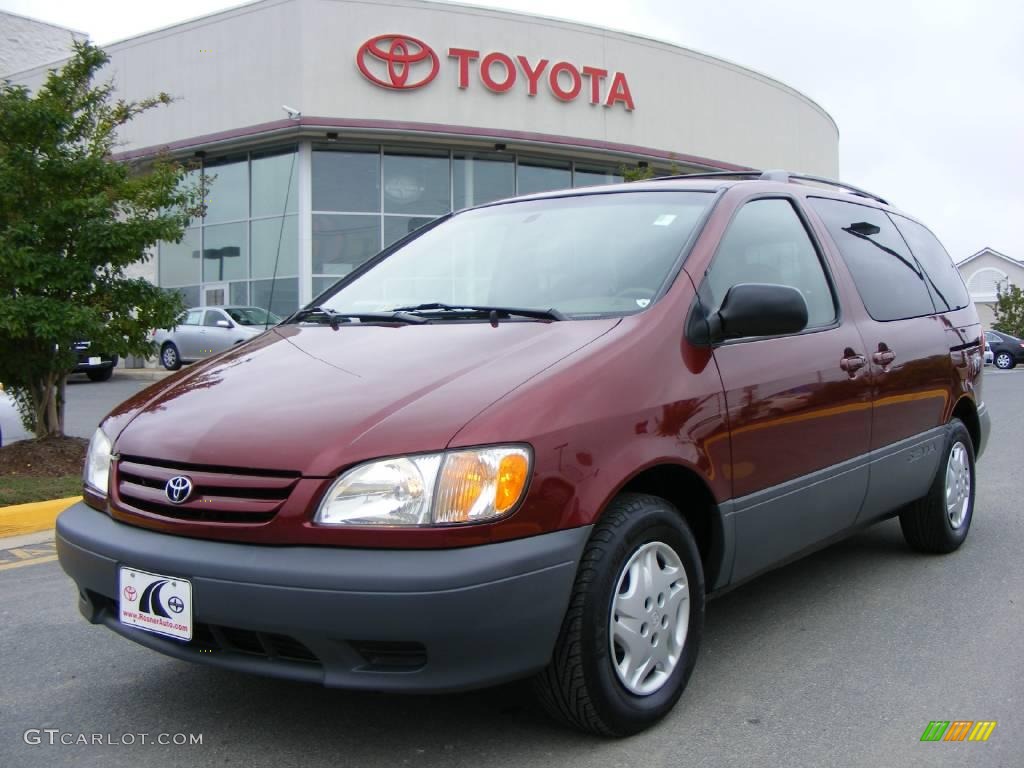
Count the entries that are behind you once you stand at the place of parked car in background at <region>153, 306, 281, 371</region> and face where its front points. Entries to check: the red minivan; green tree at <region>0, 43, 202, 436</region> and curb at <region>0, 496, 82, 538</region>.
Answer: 0

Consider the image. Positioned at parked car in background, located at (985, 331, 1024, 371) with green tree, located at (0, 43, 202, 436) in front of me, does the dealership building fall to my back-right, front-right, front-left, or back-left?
front-right

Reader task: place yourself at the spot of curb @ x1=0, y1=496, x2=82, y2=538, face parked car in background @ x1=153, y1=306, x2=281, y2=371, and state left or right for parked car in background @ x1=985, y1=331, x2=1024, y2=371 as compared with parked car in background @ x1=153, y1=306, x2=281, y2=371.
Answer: right

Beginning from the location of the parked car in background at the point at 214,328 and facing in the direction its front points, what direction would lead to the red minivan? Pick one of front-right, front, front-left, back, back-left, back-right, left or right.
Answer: front-right

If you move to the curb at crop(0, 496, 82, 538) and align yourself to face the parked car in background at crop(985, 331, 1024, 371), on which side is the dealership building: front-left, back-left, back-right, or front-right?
front-left

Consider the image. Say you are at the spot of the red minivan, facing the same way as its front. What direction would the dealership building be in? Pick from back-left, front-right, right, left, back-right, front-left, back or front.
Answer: back-right

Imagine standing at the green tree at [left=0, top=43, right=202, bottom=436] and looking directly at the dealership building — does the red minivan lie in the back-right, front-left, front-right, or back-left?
back-right

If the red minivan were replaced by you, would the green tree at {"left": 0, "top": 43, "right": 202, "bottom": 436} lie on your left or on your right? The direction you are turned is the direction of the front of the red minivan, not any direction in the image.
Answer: on your right

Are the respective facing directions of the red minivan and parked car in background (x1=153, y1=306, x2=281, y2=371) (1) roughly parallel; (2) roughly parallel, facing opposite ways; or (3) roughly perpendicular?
roughly perpendicular

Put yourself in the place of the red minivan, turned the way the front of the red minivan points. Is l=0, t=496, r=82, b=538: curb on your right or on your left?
on your right

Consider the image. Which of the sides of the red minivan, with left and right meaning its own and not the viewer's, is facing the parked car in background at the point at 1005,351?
back

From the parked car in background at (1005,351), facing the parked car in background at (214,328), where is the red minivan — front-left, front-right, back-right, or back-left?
front-left

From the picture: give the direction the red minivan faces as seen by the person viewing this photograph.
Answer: facing the viewer and to the left of the viewer

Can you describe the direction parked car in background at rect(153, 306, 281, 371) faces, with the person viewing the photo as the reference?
facing the viewer and to the right of the viewer

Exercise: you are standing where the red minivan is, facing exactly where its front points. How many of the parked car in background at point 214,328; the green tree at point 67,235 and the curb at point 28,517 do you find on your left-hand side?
0
